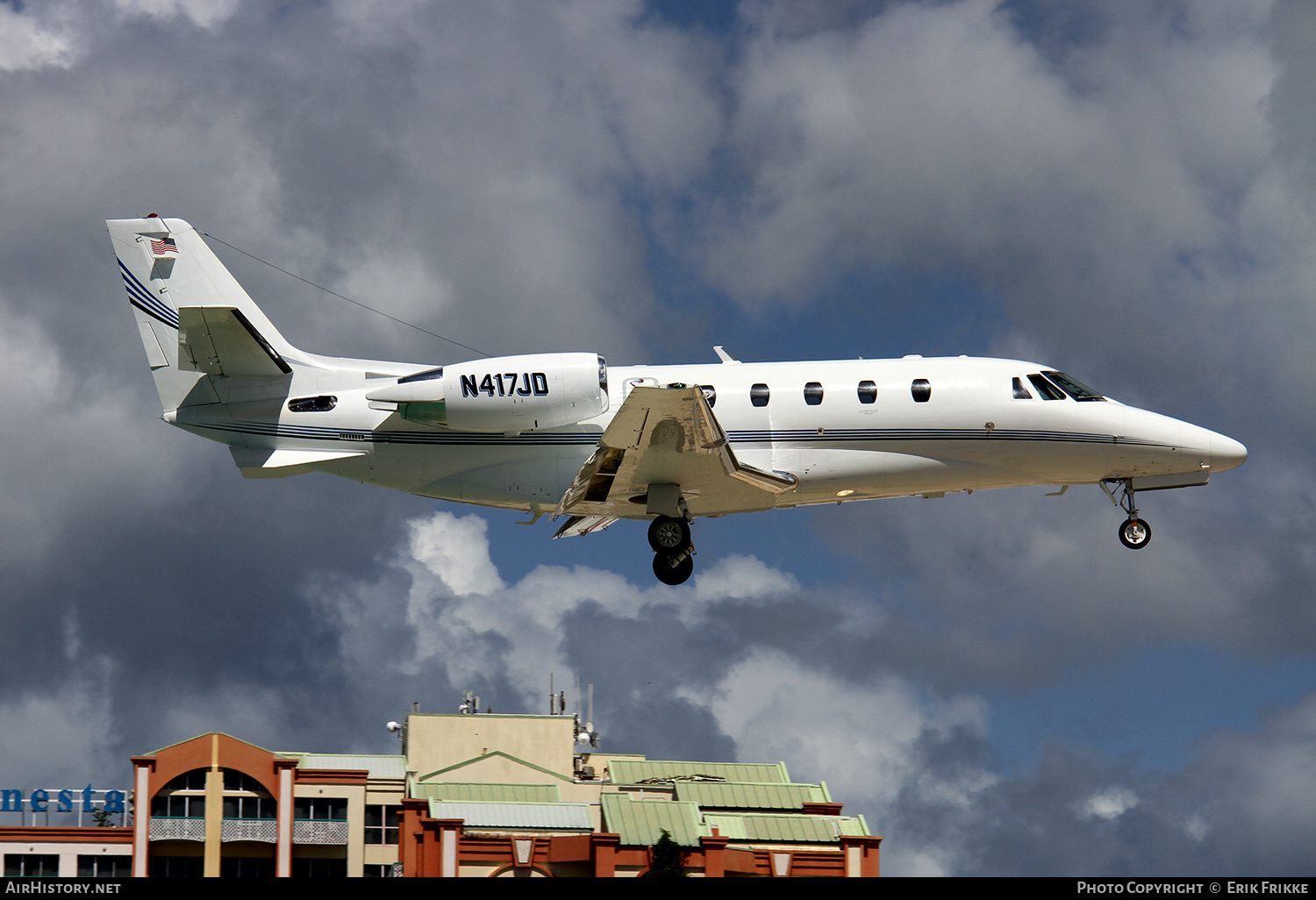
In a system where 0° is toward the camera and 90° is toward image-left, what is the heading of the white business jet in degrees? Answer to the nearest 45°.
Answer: approximately 270°

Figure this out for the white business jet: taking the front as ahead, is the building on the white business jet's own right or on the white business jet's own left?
on the white business jet's own left
